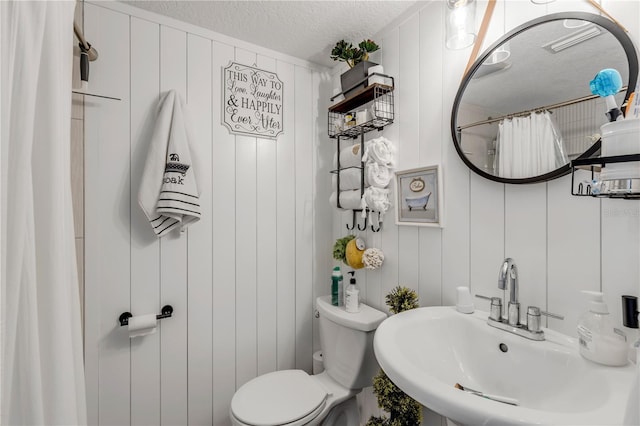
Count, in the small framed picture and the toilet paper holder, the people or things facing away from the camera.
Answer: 0

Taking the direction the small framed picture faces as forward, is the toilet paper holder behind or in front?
in front

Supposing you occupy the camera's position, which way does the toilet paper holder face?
facing the viewer and to the right of the viewer

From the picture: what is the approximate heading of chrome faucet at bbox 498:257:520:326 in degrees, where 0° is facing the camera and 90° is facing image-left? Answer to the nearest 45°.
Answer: approximately 45°

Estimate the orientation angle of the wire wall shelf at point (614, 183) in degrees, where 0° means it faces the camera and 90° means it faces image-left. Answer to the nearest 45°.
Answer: approximately 45°

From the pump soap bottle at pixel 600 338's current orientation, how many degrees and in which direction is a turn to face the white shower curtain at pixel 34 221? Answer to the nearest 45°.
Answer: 0° — it already faces it

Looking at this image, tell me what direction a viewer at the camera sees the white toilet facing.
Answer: facing the viewer and to the left of the viewer

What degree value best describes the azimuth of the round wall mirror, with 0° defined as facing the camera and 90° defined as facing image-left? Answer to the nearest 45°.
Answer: approximately 45°

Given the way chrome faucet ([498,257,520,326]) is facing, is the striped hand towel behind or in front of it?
in front

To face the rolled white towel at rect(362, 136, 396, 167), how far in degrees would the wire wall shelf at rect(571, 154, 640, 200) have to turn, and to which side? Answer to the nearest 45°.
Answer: approximately 90° to its right
